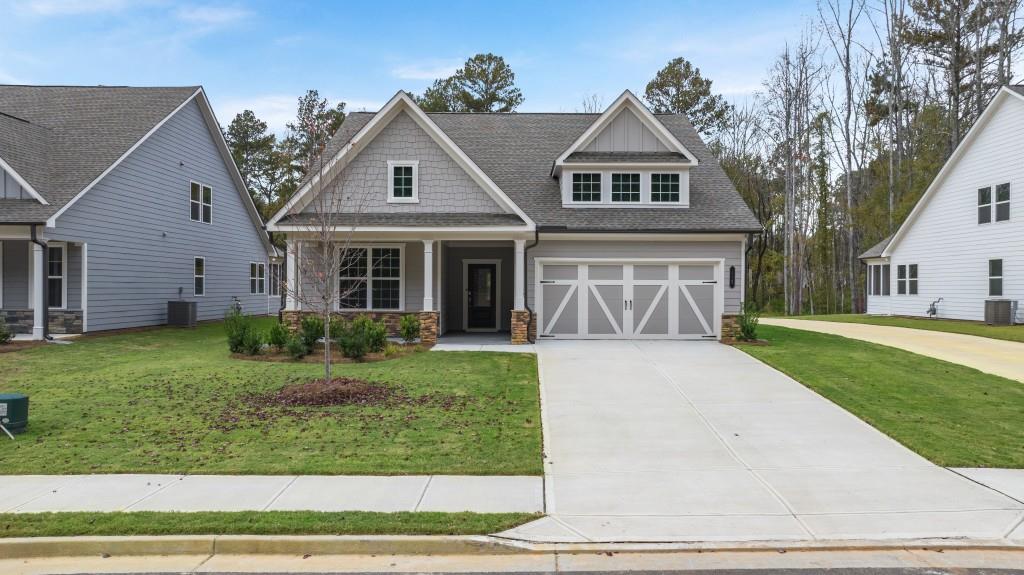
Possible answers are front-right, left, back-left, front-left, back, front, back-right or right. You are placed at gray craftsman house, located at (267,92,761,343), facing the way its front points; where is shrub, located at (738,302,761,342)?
left

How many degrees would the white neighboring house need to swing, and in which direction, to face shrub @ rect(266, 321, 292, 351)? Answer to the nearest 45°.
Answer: approximately 90° to its right

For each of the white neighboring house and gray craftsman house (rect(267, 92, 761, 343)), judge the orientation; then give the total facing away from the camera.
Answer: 0

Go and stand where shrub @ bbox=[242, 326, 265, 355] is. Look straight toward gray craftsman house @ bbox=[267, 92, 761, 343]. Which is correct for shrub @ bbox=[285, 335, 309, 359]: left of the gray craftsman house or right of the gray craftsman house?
right

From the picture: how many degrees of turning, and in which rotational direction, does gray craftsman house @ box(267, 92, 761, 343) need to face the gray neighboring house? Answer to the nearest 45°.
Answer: approximately 90° to its right

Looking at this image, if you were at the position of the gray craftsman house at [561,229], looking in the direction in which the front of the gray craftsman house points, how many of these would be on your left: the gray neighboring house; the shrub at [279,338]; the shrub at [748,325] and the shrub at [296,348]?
1

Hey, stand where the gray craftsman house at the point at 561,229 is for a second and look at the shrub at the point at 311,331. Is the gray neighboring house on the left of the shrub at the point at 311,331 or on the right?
right

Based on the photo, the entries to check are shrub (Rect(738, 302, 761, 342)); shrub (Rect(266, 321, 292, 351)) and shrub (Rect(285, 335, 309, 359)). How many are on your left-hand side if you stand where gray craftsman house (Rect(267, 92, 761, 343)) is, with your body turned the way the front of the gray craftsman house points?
1

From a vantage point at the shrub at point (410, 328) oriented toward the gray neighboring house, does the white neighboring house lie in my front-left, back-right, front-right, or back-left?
back-right

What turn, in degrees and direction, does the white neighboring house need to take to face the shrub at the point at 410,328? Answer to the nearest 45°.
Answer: approximately 90° to its right

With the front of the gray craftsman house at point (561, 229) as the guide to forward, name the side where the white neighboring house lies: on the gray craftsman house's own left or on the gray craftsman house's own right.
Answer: on the gray craftsman house's own left

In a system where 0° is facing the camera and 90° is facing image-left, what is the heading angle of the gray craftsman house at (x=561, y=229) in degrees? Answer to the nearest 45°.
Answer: approximately 0°

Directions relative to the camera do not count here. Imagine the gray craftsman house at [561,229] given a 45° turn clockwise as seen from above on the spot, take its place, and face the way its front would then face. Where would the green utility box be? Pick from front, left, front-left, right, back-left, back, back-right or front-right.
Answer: front

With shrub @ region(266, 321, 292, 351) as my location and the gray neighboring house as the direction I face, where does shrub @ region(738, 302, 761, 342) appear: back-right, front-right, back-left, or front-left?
back-right

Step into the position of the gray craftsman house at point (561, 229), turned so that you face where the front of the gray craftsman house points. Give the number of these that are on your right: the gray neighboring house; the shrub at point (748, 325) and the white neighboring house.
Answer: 1

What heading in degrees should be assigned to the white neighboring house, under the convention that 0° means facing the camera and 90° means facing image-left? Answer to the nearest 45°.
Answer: approximately 315°
